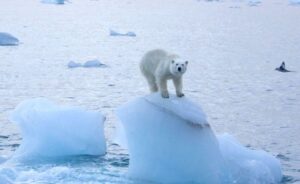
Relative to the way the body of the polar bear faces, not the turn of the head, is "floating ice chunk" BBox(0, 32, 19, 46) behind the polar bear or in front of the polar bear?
behind

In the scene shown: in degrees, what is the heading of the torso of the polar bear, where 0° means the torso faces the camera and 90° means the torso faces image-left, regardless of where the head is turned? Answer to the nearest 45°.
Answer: approximately 315°

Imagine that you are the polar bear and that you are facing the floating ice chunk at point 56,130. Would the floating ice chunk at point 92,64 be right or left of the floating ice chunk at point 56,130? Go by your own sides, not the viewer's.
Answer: right

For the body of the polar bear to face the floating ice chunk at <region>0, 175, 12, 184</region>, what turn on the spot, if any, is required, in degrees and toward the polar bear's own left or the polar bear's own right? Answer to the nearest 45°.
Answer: approximately 90° to the polar bear's own right

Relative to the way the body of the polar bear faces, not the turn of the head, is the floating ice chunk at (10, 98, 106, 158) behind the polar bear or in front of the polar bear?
behind

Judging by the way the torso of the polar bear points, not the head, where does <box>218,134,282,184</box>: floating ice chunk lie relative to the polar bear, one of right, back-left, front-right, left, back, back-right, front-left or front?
front-left

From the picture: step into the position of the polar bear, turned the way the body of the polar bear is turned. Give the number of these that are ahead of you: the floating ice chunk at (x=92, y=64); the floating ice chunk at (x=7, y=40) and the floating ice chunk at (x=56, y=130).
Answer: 0
